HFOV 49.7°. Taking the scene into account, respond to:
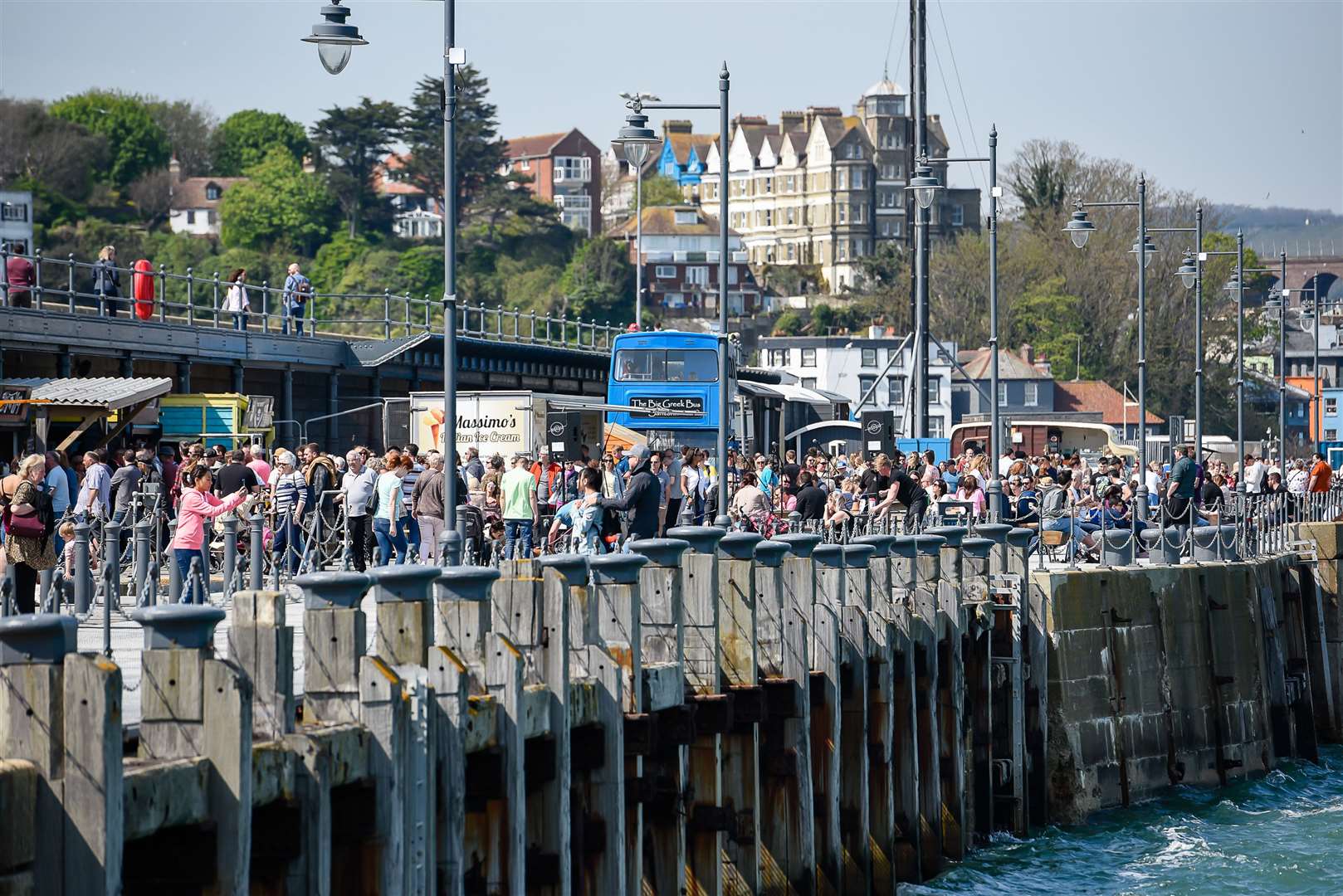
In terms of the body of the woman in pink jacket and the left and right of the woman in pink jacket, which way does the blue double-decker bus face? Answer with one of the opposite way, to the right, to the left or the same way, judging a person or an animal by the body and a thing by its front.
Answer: to the right

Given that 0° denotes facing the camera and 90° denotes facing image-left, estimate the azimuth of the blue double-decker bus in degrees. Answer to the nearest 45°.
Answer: approximately 0°

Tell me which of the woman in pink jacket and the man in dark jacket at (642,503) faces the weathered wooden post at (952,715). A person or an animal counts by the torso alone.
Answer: the woman in pink jacket

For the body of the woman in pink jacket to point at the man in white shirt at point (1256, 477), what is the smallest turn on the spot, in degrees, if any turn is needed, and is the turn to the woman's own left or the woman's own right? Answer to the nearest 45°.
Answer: approximately 45° to the woman's own left

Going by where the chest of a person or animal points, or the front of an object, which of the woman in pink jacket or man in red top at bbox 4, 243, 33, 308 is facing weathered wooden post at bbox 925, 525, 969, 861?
the woman in pink jacket

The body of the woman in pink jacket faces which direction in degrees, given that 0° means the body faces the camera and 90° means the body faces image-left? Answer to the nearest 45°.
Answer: approximately 270°

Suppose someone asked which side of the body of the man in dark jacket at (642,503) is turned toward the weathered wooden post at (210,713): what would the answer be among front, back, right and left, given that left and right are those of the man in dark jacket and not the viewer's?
left

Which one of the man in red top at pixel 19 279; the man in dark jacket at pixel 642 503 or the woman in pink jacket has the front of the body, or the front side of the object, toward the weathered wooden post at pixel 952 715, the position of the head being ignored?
the woman in pink jacket

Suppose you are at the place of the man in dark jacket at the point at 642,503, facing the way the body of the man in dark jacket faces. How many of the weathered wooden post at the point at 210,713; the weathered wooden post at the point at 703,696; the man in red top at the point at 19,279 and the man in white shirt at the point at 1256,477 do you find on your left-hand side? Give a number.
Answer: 2

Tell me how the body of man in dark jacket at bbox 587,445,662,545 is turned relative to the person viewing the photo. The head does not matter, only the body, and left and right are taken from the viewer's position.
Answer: facing to the left of the viewer

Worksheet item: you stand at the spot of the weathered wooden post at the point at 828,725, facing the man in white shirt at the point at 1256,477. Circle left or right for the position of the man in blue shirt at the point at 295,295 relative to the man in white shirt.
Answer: left
